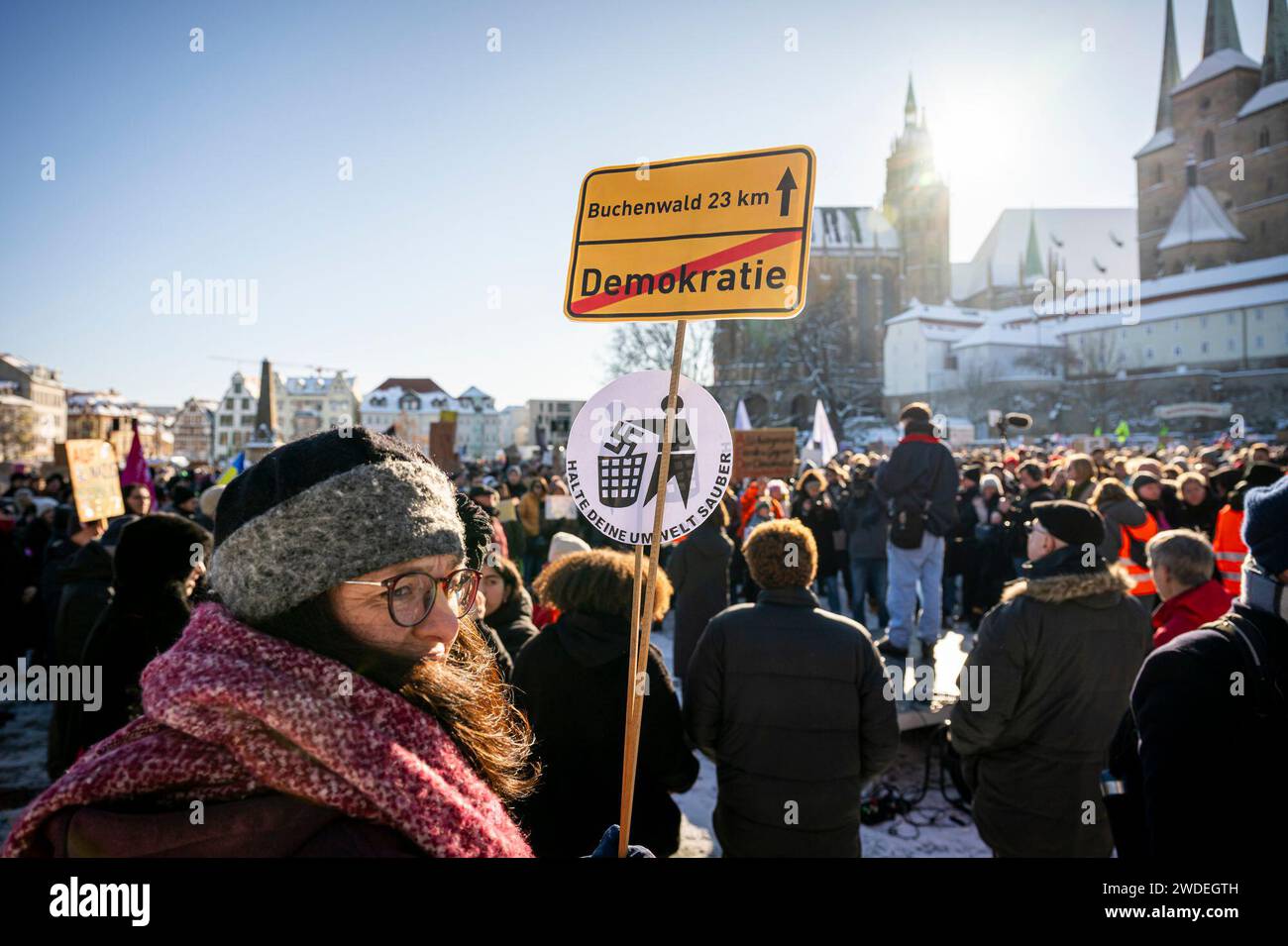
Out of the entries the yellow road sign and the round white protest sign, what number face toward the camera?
2

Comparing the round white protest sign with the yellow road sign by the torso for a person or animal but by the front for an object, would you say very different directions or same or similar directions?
same or similar directions

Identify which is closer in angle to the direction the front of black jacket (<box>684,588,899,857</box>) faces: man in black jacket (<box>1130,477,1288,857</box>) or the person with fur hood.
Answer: the person with fur hood

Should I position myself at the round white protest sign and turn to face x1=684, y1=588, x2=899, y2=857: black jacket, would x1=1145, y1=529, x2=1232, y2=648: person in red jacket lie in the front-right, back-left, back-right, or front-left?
front-right

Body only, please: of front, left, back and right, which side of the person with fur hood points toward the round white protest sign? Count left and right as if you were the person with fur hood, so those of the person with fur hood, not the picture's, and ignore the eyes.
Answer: left

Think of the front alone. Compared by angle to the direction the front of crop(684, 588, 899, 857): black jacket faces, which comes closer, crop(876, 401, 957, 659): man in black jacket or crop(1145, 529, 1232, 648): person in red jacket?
the man in black jacket

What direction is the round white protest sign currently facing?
toward the camera

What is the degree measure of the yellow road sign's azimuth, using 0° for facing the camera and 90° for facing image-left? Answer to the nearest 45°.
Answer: approximately 0°

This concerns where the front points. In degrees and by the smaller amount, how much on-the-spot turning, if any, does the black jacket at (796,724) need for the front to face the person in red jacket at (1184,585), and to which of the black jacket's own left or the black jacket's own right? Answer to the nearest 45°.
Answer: approximately 90° to the black jacket's own right

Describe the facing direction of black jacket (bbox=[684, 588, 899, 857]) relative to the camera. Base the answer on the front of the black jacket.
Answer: away from the camera

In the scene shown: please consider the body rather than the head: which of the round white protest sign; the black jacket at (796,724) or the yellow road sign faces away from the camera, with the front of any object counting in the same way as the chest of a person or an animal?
the black jacket

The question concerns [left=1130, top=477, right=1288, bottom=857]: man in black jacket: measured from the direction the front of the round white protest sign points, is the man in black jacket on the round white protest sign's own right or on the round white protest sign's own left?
on the round white protest sign's own left
